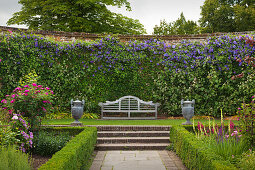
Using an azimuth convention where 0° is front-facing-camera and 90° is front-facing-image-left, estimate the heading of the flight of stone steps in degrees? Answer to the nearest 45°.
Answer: approximately 0°

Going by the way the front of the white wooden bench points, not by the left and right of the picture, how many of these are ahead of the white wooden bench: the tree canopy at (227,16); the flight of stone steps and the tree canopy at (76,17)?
1

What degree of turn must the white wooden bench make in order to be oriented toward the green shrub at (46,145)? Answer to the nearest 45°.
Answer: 0° — it already faces it

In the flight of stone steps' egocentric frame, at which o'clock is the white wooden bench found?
The white wooden bench is roughly at 6 o'clock from the flight of stone steps.

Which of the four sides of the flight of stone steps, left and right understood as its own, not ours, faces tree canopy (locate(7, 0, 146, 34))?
back

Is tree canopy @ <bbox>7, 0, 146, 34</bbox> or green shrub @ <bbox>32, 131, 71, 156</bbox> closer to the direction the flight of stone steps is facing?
the green shrub

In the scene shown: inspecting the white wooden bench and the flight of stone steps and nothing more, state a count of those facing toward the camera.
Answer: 2

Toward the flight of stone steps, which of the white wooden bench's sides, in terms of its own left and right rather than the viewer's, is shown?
front

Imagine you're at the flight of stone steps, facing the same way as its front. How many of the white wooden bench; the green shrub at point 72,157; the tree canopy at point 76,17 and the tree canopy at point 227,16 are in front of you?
1

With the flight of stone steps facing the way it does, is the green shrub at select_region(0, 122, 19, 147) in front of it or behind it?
in front

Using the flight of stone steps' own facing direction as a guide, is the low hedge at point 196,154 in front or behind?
in front

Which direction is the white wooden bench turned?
toward the camera
